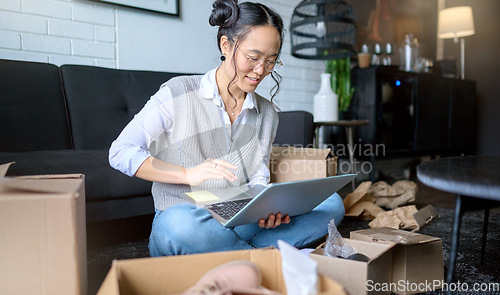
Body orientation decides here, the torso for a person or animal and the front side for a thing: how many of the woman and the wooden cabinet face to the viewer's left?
0

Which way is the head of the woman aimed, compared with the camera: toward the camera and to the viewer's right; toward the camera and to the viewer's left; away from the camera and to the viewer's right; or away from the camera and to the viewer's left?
toward the camera and to the viewer's right

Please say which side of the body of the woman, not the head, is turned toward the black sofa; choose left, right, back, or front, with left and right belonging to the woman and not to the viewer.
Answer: back

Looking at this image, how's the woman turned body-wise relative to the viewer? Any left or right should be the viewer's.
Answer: facing the viewer and to the right of the viewer

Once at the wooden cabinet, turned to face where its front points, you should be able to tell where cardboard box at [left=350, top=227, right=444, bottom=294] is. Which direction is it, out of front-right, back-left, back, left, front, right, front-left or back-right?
front-right

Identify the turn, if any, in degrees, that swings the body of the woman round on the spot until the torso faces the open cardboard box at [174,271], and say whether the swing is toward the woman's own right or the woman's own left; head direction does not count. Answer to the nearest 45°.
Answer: approximately 45° to the woman's own right

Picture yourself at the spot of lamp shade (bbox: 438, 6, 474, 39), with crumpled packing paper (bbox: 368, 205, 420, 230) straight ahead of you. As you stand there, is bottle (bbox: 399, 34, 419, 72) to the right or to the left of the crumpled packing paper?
right

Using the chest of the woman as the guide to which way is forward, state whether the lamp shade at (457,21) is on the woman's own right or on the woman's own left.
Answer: on the woman's own left

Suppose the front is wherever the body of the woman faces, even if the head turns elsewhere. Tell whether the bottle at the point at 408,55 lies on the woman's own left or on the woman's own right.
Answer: on the woman's own left

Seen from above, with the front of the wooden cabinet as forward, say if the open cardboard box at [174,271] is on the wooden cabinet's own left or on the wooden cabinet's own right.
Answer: on the wooden cabinet's own right

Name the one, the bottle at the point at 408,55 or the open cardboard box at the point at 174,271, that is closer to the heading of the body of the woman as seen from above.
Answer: the open cardboard box

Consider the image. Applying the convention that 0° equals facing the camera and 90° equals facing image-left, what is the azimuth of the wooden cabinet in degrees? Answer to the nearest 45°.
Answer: approximately 315°

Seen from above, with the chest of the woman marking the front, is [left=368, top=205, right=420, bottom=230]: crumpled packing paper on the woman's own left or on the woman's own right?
on the woman's own left
